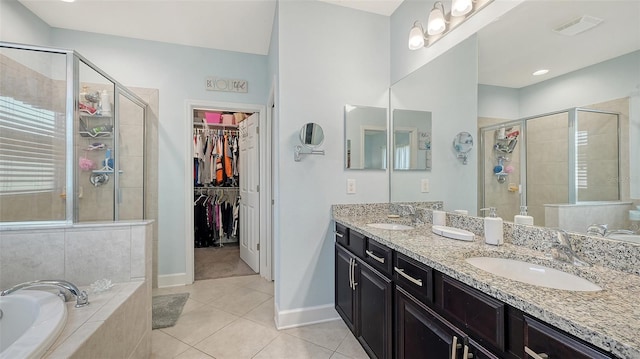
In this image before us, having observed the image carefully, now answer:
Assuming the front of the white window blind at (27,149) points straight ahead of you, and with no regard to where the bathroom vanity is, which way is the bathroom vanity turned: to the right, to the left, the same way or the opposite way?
the opposite way

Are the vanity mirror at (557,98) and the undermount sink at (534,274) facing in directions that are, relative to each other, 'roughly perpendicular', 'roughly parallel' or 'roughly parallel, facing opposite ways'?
roughly parallel

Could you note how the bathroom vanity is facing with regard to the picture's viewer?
facing the viewer and to the left of the viewer

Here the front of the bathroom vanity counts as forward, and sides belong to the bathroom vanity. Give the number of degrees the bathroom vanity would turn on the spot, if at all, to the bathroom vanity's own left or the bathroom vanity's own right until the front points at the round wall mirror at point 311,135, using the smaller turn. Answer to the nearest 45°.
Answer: approximately 90° to the bathroom vanity's own right

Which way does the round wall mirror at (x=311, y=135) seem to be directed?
toward the camera

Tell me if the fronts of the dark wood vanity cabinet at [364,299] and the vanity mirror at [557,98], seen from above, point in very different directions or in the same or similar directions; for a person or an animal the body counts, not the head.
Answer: same or similar directions

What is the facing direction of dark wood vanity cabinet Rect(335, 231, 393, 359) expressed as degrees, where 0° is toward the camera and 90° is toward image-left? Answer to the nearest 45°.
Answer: approximately 45°

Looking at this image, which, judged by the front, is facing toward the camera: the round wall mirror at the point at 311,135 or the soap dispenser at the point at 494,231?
the round wall mirror

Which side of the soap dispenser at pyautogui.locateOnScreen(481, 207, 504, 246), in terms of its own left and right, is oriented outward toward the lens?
left

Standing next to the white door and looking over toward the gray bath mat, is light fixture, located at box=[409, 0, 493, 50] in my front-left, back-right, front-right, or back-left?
front-left

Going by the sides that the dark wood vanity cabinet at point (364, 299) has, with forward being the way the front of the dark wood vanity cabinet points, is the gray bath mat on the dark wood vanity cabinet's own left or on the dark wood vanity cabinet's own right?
on the dark wood vanity cabinet's own right

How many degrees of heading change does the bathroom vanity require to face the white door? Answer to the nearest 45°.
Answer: approximately 90° to its right

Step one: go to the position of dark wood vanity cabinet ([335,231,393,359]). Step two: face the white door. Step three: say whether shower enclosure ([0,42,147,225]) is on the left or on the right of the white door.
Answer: left

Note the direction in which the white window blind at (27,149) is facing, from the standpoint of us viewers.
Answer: facing the viewer and to the right of the viewer

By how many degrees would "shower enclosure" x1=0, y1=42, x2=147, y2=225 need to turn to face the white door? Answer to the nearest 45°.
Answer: approximately 45° to its left

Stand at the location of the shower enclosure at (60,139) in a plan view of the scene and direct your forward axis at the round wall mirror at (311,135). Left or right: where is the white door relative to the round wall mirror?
left

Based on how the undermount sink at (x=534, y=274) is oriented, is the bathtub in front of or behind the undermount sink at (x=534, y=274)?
in front
